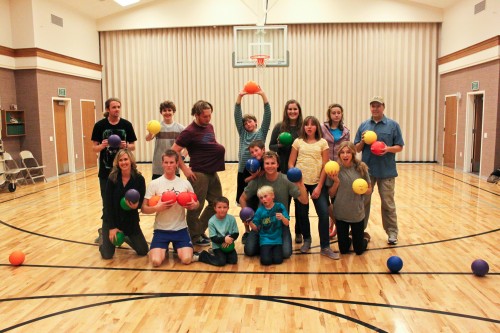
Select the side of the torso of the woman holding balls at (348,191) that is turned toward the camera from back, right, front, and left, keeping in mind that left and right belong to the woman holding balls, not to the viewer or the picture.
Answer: front

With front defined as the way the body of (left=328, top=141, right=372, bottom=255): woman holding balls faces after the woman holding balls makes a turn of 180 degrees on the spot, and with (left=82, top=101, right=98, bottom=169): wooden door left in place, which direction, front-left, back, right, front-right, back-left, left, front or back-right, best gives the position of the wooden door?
front-left

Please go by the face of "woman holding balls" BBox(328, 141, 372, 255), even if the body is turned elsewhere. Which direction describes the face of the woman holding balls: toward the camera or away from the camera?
toward the camera

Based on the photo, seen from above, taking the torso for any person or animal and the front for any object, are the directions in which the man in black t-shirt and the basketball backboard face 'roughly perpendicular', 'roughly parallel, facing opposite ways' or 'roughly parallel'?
roughly parallel

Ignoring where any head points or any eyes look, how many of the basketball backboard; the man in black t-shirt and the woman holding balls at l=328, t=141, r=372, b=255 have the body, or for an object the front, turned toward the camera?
3

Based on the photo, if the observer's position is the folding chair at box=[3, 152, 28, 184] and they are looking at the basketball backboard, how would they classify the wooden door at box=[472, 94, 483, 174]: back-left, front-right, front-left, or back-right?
front-right

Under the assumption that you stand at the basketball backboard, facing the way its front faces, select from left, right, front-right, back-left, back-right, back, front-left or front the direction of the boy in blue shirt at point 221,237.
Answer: front

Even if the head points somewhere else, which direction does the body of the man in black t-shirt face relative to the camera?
toward the camera

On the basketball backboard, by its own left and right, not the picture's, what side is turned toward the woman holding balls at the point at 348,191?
front

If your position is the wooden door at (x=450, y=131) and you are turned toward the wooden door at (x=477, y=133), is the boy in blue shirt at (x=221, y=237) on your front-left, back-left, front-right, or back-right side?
front-right

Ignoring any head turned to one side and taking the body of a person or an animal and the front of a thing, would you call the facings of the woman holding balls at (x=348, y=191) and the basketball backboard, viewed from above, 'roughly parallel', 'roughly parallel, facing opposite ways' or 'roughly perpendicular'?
roughly parallel

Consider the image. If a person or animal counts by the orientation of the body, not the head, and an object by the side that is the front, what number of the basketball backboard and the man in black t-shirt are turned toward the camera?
2

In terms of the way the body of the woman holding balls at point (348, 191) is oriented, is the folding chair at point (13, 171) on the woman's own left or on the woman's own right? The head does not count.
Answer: on the woman's own right

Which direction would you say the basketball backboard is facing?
toward the camera
